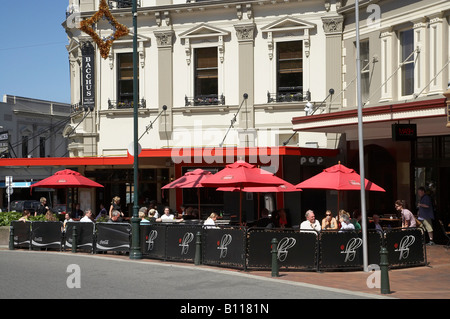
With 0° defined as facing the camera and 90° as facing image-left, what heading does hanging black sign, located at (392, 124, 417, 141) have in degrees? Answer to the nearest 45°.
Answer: approximately 0°

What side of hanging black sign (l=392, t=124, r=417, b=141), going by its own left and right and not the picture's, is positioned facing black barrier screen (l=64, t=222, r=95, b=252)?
right

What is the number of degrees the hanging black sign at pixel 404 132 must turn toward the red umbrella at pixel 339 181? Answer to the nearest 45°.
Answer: approximately 45° to its right

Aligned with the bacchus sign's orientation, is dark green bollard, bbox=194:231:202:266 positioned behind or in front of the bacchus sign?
in front

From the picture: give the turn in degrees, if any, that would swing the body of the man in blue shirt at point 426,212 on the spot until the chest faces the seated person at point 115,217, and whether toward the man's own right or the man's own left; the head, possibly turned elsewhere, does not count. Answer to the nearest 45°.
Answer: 0° — they already face them

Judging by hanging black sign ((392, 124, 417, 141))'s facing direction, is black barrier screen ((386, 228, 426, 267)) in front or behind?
in front

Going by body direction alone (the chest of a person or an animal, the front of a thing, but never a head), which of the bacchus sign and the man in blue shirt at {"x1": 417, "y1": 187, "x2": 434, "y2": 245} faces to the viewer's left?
the man in blue shirt

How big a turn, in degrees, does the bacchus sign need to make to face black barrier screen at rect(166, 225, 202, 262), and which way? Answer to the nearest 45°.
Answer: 0° — it already faces it

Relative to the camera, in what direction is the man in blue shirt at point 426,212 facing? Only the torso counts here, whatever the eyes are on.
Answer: to the viewer's left

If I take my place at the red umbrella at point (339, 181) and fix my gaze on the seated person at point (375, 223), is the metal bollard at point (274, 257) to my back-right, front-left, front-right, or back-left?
back-right

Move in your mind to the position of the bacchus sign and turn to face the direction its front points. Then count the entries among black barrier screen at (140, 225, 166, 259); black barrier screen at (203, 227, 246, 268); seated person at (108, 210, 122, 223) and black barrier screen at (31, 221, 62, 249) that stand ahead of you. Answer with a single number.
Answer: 4

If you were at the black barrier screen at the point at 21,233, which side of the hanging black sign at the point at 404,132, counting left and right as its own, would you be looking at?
right

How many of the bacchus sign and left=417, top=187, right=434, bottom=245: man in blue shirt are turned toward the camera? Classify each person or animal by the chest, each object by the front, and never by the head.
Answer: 1
